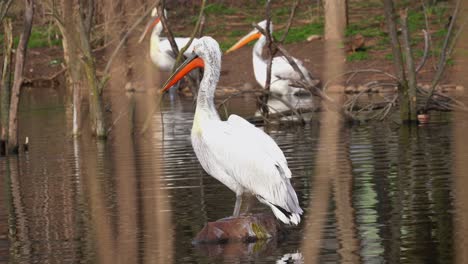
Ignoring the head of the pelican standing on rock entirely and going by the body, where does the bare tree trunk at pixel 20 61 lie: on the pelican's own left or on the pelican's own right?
on the pelican's own right

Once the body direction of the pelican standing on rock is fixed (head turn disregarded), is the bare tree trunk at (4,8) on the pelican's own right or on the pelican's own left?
on the pelican's own right

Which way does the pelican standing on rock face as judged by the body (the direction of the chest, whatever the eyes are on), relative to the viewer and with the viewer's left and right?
facing to the left of the viewer
